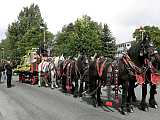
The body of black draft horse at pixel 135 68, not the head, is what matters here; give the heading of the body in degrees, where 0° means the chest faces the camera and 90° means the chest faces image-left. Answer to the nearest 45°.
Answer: approximately 315°
